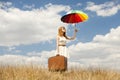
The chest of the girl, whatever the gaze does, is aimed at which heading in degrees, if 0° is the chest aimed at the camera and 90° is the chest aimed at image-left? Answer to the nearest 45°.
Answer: approximately 315°
